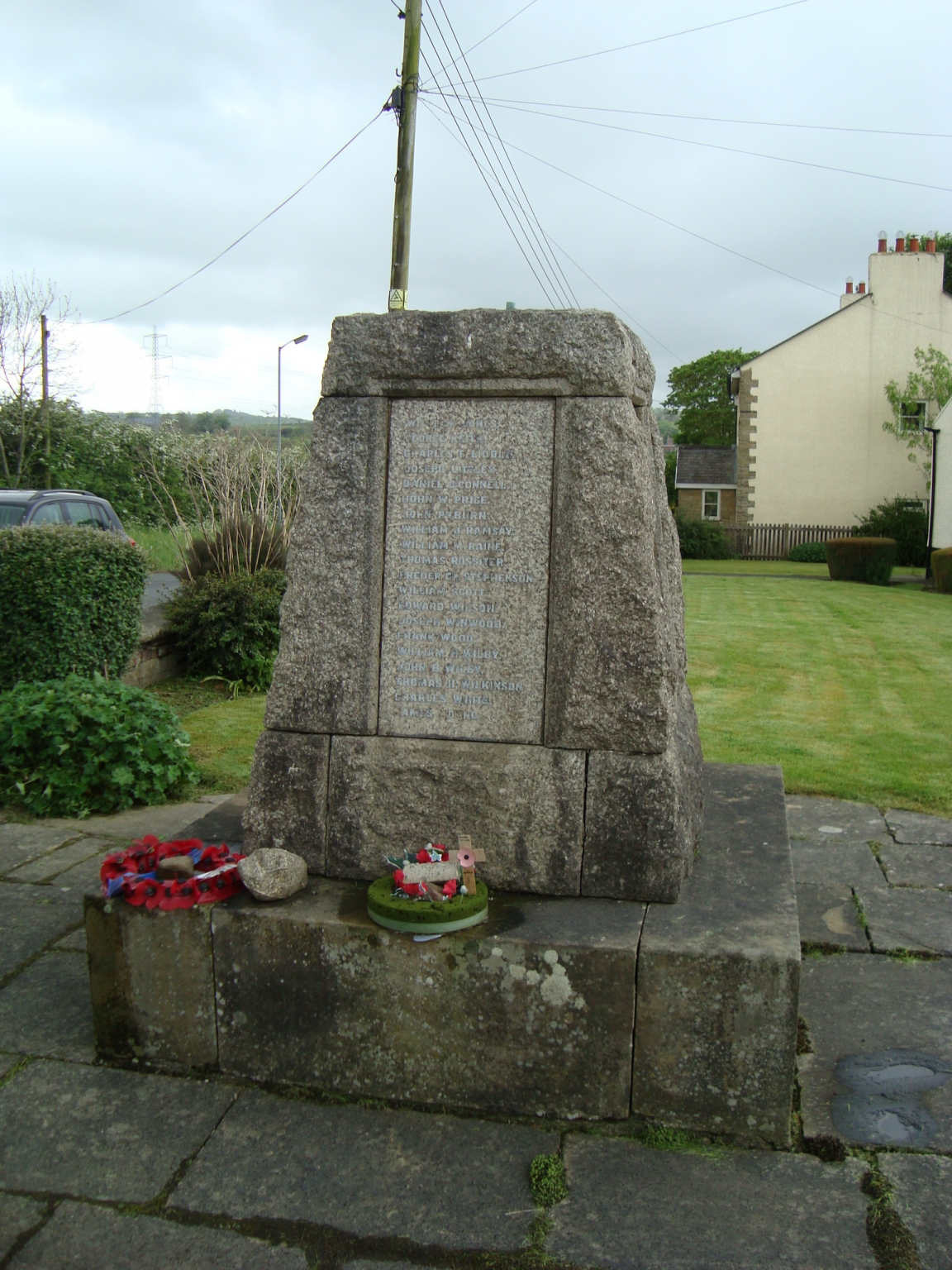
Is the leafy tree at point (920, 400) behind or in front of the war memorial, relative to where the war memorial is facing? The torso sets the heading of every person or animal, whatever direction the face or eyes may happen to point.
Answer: behind

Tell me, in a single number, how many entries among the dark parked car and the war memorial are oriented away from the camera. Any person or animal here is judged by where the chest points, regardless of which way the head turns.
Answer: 0

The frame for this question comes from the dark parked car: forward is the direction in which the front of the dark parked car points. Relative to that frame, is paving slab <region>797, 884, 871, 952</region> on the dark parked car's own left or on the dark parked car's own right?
on the dark parked car's own left

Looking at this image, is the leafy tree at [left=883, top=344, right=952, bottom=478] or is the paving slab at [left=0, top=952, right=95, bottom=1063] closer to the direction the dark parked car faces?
the paving slab

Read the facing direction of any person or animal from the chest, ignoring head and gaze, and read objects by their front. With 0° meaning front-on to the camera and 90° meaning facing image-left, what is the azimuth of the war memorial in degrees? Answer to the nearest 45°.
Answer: approximately 0°

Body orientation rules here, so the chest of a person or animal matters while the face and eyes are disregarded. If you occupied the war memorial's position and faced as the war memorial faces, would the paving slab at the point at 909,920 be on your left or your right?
on your left

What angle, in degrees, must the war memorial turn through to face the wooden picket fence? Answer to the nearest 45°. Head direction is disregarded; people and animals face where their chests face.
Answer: approximately 180°

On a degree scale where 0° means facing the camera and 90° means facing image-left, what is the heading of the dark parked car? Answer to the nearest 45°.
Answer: approximately 45°

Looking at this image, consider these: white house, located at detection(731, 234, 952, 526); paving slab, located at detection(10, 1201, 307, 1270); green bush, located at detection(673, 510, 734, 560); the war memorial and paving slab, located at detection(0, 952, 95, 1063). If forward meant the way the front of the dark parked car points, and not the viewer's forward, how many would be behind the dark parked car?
2
